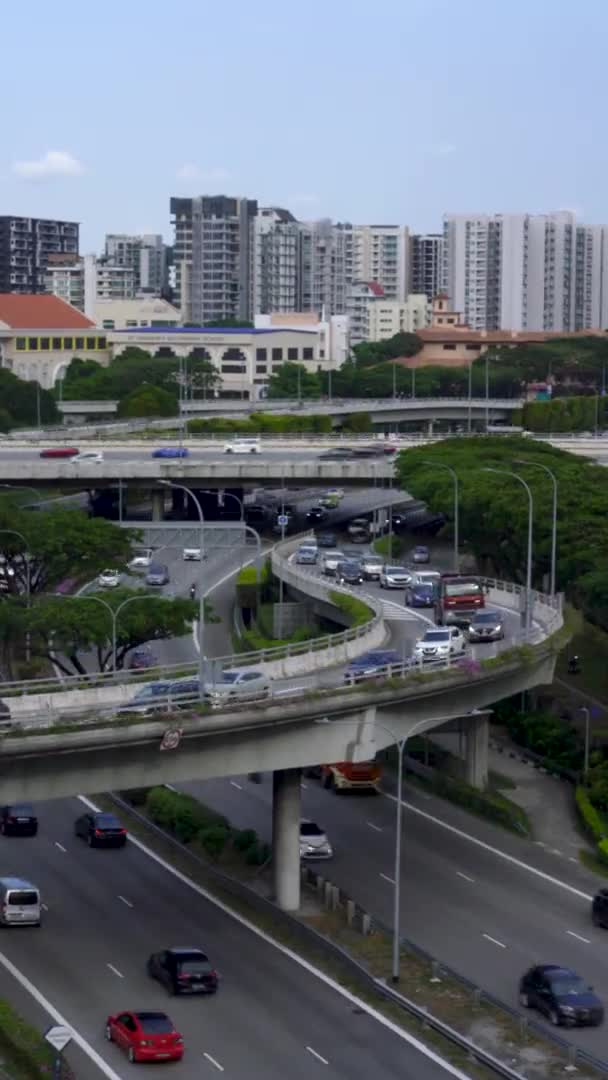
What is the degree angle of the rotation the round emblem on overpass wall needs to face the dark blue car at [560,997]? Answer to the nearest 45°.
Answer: approximately 45° to its left

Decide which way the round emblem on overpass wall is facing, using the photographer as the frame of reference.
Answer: facing the viewer

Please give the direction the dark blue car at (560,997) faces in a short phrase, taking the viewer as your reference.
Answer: facing the viewer and to the right of the viewer

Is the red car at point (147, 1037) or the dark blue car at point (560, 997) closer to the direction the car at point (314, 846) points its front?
the dark blue car

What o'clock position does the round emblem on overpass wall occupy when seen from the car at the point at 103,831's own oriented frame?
The round emblem on overpass wall is roughly at 7 o'clock from the car.

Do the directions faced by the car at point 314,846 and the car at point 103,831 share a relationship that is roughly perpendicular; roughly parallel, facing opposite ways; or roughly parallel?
roughly parallel, facing opposite ways

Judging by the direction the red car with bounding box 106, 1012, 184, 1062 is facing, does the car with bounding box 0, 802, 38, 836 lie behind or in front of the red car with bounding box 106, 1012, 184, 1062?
in front

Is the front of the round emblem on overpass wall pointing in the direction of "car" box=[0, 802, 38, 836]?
no

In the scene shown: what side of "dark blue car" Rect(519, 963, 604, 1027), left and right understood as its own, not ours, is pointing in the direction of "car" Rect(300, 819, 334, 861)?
back

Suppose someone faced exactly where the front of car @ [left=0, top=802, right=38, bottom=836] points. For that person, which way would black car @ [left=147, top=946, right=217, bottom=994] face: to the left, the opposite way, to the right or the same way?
the same way

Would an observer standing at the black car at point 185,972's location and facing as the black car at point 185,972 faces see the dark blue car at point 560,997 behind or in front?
behind

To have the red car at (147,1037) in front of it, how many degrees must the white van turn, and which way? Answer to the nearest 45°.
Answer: approximately 135° to its left

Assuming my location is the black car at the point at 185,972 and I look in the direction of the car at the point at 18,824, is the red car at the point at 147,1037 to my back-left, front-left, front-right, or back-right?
back-left

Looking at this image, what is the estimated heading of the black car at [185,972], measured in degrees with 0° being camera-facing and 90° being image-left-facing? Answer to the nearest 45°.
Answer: approximately 135°
